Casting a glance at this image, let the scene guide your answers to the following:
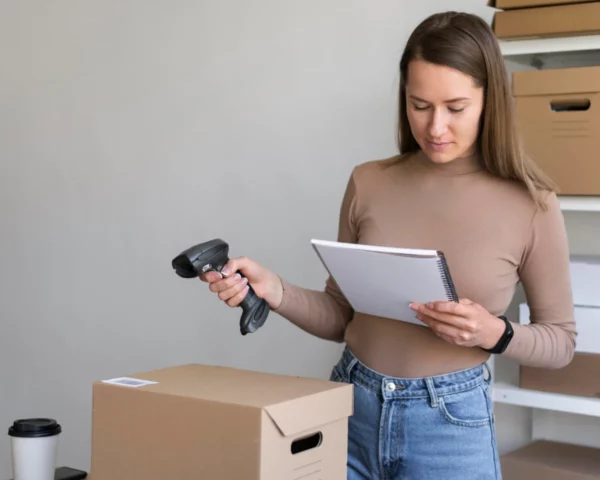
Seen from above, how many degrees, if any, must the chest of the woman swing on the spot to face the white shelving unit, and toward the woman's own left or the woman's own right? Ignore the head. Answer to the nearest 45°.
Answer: approximately 180°

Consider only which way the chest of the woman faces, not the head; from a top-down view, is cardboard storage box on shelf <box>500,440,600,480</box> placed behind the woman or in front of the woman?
behind

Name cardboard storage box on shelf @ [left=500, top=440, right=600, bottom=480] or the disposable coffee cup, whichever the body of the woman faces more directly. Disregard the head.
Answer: the disposable coffee cup

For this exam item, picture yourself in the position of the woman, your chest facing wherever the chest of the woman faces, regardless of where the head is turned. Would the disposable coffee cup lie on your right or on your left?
on your right

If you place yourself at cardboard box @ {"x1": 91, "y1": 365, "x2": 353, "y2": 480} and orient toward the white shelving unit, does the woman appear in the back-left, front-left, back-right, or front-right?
front-right
